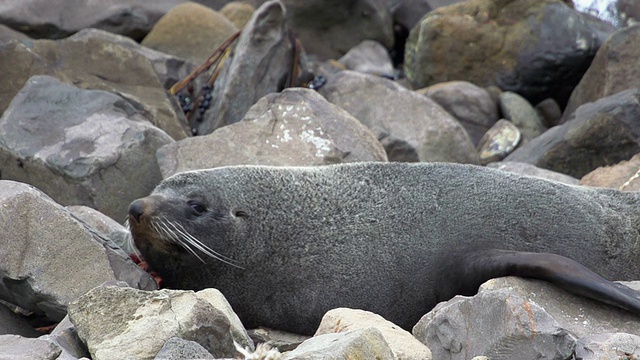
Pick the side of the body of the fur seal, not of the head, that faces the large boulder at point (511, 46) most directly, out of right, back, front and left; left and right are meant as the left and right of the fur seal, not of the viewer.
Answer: right

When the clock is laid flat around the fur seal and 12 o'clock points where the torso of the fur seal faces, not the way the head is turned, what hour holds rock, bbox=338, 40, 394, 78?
The rock is roughly at 3 o'clock from the fur seal.

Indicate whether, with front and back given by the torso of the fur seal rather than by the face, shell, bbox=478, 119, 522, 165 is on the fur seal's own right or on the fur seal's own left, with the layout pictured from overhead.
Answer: on the fur seal's own right

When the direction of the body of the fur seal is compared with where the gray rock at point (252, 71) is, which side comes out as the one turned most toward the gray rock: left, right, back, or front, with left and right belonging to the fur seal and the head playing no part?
right

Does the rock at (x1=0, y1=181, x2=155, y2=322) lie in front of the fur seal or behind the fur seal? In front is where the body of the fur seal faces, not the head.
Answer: in front

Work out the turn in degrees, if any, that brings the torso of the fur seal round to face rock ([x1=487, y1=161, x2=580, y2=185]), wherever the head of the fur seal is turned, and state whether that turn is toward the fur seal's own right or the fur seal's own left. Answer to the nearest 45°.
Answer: approximately 135° to the fur seal's own right

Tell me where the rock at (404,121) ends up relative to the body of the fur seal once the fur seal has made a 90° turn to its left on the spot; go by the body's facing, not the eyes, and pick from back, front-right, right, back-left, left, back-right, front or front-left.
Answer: back

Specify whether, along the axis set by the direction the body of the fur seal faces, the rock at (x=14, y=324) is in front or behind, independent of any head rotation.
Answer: in front

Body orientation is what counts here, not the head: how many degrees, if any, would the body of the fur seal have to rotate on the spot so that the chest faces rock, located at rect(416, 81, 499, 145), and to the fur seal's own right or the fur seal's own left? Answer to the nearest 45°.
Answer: approximately 90° to the fur seal's own right

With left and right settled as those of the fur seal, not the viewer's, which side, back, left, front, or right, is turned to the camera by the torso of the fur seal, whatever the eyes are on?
left

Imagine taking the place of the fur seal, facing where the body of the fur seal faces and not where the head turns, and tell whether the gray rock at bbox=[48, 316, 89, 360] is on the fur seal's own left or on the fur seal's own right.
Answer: on the fur seal's own left

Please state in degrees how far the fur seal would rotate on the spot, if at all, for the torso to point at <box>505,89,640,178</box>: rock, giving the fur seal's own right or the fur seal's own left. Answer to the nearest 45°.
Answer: approximately 135° to the fur seal's own right

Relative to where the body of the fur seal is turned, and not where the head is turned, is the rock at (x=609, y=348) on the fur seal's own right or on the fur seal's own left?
on the fur seal's own left

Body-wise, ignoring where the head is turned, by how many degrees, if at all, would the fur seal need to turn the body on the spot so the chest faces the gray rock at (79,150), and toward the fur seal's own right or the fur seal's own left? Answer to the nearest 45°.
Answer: approximately 45° to the fur seal's own right
